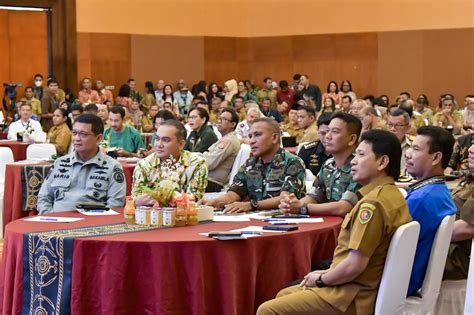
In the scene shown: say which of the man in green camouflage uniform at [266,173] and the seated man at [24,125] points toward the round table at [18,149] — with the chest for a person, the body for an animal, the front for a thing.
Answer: the seated man

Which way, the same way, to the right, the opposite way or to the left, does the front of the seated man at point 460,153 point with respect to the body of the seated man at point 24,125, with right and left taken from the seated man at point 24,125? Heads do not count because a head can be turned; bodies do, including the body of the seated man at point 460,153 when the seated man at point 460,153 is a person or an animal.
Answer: to the right

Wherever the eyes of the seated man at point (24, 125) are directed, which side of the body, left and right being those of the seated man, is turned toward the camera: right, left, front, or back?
front

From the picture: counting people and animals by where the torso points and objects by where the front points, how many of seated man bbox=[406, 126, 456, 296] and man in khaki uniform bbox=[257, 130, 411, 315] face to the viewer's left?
2

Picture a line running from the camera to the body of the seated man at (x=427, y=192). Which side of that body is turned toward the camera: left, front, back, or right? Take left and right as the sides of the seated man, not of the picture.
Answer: left

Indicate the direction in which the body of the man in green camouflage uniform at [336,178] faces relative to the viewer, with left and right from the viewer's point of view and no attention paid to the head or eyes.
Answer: facing the viewer and to the left of the viewer

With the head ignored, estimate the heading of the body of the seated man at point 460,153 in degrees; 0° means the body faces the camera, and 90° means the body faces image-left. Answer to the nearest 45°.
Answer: approximately 45°

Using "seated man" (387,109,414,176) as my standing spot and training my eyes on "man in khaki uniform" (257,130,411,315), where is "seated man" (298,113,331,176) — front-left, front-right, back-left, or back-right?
front-right

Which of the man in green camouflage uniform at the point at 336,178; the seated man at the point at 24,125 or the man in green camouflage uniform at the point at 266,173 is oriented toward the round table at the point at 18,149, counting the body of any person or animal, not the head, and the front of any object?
the seated man

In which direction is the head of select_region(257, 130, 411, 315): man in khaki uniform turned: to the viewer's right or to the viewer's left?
to the viewer's left

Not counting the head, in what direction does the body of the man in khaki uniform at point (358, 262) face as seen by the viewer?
to the viewer's left

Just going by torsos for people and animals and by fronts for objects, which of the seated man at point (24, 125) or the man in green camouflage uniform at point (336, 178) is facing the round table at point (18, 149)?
the seated man

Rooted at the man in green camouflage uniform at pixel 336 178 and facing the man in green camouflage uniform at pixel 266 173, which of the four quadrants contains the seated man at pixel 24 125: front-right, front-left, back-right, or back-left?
front-right

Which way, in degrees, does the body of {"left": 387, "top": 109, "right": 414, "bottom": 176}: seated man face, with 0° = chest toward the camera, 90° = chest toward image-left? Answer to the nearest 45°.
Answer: approximately 45°

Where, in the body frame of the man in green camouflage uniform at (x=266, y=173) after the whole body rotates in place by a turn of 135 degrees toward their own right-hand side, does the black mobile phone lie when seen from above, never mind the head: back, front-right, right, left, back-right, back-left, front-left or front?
back

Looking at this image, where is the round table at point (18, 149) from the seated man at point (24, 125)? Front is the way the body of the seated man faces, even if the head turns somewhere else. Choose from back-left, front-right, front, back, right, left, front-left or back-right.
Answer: front
